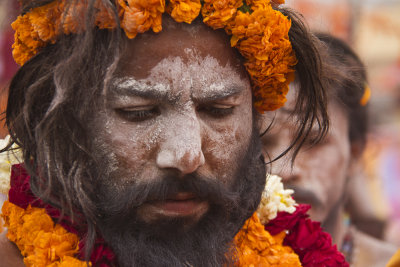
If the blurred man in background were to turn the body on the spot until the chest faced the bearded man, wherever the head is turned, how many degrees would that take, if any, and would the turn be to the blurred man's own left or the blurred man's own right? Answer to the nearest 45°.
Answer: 0° — they already face them

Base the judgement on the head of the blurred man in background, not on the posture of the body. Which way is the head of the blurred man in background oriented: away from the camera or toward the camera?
toward the camera
